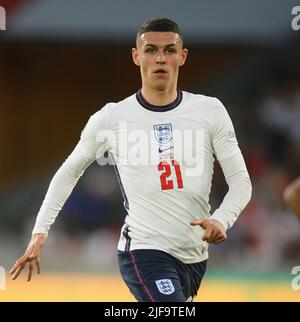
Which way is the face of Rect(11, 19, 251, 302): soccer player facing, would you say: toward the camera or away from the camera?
toward the camera

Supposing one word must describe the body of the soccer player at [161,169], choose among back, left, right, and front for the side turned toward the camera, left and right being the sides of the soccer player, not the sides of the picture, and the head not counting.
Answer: front
